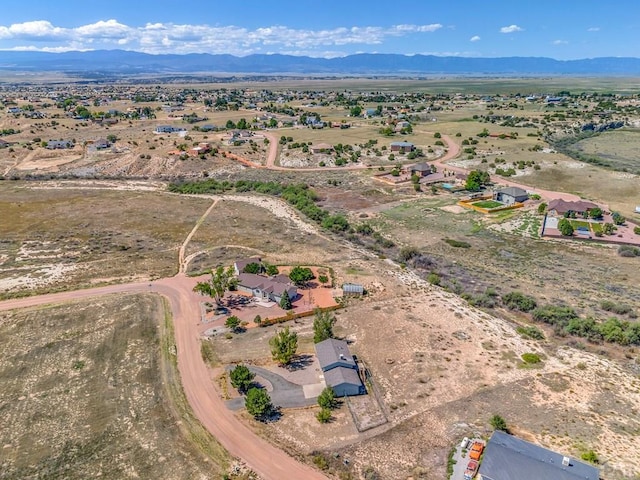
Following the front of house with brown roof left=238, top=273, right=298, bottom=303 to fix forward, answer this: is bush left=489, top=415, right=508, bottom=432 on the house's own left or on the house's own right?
on the house's own left

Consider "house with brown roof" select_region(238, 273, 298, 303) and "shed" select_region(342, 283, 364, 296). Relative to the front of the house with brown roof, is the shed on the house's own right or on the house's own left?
on the house's own left

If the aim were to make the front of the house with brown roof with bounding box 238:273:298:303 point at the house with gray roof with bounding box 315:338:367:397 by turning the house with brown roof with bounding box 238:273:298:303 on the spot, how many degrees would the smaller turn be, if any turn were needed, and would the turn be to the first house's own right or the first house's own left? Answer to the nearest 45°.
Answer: approximately 45° to the first house's own left

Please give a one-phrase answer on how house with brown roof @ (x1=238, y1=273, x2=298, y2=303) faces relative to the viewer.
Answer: facing the viewer and to the left of the viewer

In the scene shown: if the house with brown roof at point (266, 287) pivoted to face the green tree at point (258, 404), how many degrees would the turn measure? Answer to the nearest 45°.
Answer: approximately 45° to its left

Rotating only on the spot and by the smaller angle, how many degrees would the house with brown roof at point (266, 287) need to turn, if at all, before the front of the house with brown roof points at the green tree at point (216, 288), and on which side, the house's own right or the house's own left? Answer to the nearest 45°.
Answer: approximately 45° to the house's own right

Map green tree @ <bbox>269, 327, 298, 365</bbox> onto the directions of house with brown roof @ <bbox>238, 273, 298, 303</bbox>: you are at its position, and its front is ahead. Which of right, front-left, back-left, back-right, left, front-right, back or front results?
front-left

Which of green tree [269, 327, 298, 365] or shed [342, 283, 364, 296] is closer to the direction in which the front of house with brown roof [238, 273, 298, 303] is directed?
the green tree

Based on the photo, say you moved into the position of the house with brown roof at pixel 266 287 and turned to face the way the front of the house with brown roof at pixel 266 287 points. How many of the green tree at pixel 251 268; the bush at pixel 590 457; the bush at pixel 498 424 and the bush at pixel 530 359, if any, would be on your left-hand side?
3
